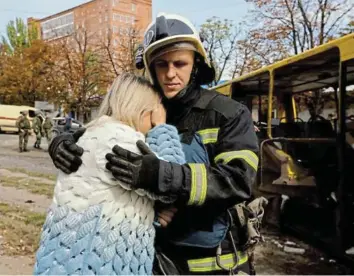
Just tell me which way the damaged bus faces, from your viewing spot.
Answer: facing away from the viewer and to the left of the viewer

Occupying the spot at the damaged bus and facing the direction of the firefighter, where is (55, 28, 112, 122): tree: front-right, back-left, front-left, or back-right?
back-right

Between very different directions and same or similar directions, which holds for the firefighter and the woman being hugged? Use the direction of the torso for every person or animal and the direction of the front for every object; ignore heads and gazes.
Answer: very different directions

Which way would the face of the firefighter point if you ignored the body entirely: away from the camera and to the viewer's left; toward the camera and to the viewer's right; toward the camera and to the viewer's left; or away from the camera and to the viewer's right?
toward the camera and to the viewer's left

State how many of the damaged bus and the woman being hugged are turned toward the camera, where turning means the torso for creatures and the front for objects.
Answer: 0

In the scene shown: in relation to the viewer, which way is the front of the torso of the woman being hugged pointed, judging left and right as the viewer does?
facing away from the viewer and to the right of the viewer

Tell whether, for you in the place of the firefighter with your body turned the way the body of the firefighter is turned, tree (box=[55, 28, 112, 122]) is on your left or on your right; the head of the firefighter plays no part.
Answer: on your right
